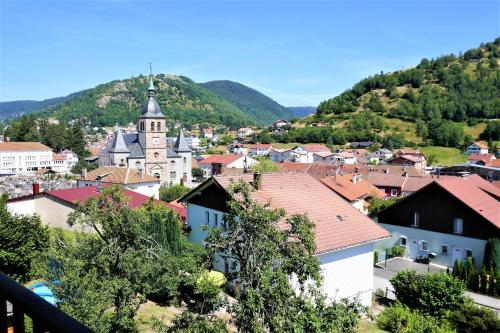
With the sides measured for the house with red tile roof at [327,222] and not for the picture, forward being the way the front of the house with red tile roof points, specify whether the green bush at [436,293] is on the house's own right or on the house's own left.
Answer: on the house's own left

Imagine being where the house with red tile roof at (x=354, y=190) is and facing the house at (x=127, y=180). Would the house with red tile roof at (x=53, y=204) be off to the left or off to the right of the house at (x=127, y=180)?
left

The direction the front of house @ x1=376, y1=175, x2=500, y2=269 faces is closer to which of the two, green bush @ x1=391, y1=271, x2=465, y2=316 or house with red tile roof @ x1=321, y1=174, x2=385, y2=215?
the green bush

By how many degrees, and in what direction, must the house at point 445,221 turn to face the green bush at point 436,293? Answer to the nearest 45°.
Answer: approximately 45° to its left

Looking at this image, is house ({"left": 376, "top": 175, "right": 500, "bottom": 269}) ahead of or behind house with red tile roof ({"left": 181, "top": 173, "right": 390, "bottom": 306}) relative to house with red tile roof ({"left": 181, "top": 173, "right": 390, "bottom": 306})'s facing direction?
behind

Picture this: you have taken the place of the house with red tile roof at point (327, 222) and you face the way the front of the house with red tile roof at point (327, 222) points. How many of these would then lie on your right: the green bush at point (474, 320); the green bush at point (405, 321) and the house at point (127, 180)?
1

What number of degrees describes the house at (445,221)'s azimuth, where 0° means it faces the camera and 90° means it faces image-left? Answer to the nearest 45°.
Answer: approximately 45°

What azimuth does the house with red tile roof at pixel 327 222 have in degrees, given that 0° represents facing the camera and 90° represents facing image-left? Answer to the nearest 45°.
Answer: approximately 45°

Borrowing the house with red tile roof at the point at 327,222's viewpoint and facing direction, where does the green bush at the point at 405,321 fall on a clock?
The green bush is roughly at 9 o'clock from the house with red tile roof.
